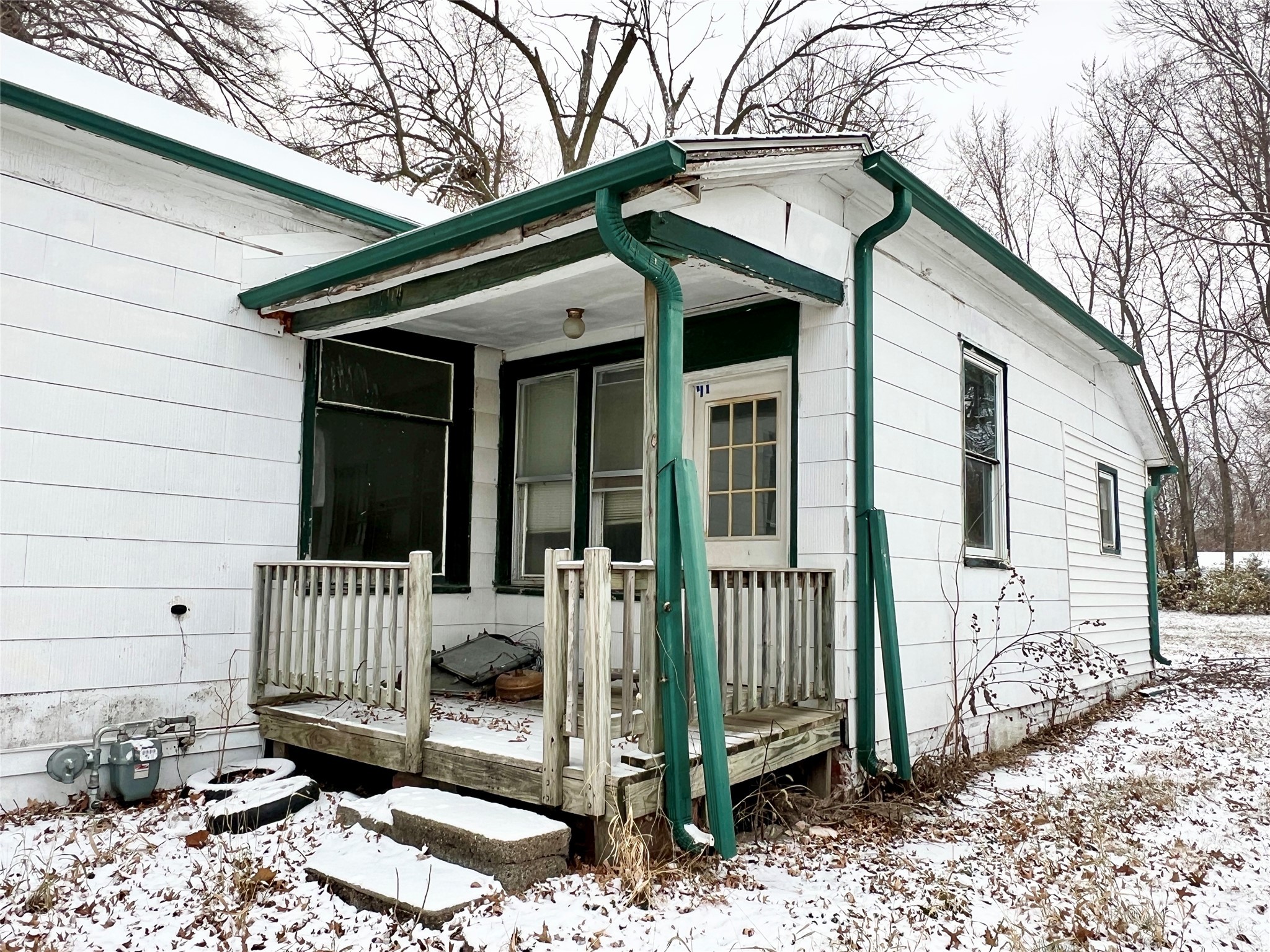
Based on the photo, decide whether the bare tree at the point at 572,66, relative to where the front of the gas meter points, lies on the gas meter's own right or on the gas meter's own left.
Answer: on the gas meter's own left

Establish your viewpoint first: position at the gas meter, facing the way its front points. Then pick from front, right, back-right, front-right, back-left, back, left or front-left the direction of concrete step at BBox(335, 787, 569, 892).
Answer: front

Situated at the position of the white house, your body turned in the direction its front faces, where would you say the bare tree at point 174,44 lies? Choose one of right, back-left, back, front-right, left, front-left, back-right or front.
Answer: right

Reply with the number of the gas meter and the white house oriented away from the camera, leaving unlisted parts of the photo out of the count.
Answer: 0

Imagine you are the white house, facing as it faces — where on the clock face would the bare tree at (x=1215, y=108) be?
The bare tree is roughly at 6 o'clock from the white house.

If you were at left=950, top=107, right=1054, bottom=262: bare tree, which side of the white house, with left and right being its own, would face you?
back

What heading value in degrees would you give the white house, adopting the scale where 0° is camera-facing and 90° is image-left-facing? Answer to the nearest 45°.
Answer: approximately 45°

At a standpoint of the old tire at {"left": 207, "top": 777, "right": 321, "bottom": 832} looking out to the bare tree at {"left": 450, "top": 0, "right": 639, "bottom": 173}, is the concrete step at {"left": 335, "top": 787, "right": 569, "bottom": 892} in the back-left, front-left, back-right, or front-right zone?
back-right

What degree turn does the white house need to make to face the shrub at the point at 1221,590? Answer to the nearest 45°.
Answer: approximately 180°
